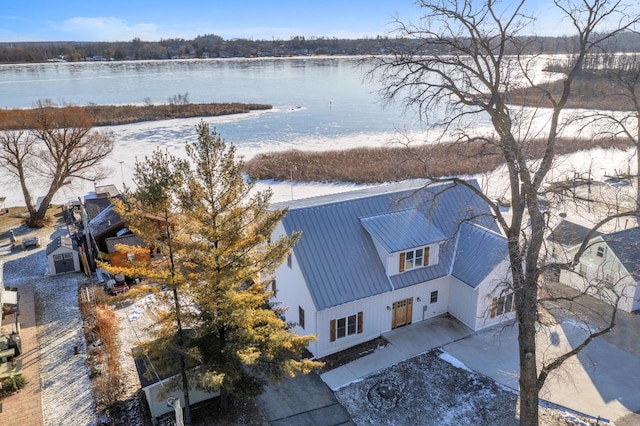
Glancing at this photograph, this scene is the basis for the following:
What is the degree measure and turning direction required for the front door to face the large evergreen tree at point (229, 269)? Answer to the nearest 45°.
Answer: approximately 90° to its right

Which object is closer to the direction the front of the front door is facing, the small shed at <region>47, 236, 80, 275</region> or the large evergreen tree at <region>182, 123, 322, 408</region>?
the large evergreen tree

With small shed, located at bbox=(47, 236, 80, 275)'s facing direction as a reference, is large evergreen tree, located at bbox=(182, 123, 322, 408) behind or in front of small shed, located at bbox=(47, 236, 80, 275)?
in front

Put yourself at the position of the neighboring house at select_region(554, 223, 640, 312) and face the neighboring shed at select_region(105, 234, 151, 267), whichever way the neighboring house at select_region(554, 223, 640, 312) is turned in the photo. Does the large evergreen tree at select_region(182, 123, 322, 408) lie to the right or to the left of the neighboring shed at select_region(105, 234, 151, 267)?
left

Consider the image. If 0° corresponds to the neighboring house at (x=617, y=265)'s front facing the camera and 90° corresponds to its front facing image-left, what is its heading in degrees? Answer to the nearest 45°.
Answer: approximately 45°

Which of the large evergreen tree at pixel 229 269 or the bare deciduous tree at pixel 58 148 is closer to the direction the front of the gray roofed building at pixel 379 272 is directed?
the large evergreen tree

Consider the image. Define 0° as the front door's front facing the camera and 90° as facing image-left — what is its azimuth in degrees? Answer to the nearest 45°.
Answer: approximately 315°

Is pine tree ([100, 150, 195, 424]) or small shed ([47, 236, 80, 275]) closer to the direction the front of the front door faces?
the pine tree
